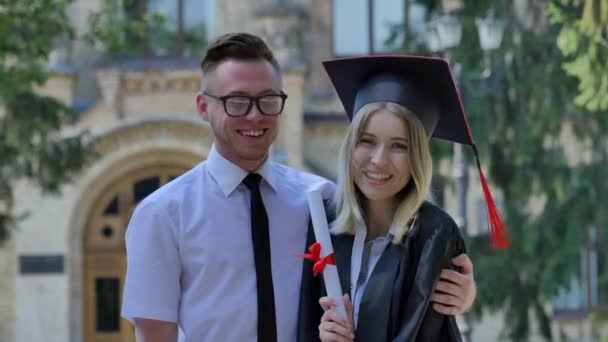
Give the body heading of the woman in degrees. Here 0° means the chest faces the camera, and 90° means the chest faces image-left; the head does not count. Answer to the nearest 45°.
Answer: approximately 45°

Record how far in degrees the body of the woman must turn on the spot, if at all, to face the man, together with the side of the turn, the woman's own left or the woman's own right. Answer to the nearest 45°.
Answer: approximately 45° to the woman's own right
